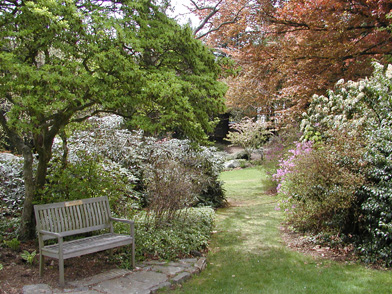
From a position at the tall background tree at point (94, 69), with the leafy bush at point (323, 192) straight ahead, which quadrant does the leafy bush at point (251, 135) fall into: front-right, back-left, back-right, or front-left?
front-left

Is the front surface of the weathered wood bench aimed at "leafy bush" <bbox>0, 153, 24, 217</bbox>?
no

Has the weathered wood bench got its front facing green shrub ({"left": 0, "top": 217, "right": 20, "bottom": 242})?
no

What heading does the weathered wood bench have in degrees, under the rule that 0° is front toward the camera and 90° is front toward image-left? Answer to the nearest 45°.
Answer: approximately 315°

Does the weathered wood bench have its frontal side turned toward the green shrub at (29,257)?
no

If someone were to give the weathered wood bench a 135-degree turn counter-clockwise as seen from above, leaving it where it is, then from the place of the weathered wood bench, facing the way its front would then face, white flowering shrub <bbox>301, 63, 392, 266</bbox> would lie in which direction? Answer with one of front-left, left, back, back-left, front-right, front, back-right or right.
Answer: right

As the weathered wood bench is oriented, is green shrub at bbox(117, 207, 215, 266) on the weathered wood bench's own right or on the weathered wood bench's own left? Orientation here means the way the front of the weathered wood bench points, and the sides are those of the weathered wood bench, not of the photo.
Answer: on the weathered wood bench's own left
